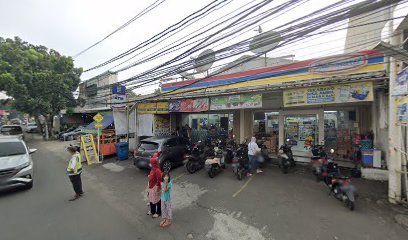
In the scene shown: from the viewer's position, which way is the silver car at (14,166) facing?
facing the viewer

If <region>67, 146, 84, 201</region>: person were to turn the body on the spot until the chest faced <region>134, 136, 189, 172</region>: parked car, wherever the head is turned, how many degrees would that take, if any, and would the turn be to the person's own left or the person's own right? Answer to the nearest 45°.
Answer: approximately 180°

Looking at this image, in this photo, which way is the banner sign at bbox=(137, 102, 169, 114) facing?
toward the camera

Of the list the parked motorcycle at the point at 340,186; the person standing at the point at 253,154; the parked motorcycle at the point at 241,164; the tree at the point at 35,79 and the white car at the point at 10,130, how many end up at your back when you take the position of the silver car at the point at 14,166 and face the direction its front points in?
2

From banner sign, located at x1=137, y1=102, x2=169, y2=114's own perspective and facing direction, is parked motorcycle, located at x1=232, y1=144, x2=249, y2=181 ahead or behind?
ahead

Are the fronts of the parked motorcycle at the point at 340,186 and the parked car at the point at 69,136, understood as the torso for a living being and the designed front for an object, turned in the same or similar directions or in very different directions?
very different directions

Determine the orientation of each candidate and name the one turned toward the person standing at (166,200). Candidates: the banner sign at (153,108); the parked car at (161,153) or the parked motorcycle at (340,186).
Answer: the banner sign

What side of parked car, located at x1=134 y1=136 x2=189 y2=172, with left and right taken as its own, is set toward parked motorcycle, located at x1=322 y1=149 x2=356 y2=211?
right

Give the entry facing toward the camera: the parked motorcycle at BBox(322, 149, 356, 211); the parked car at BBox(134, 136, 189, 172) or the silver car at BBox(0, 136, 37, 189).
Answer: the silver car
